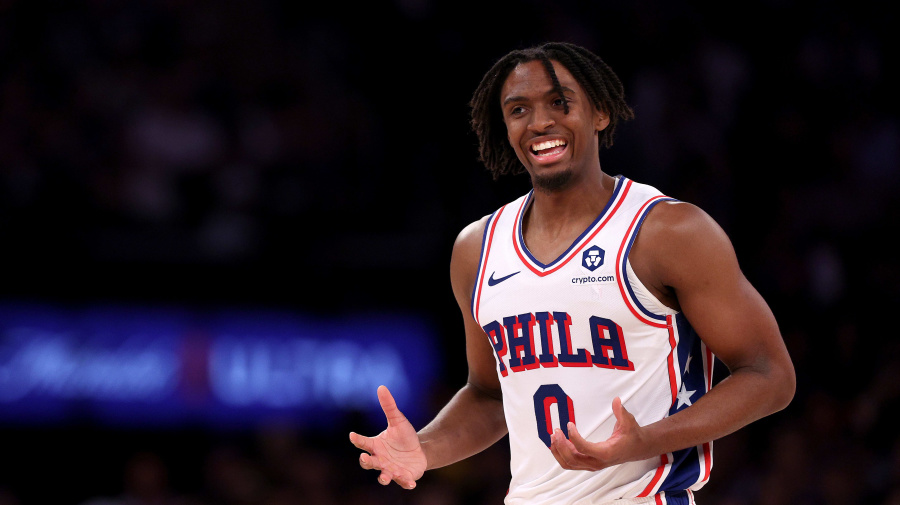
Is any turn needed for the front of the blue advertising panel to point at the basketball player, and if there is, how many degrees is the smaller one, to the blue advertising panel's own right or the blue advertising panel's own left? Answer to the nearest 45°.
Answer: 0° — it already faces them

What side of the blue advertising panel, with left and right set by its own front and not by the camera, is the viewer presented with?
front

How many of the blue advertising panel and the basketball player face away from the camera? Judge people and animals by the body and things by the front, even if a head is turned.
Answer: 0

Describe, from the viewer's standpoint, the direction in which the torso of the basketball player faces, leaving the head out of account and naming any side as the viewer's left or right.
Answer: facing the viewer and to the left of the viewer

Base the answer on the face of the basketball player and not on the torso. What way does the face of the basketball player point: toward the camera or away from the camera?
toward the camera
